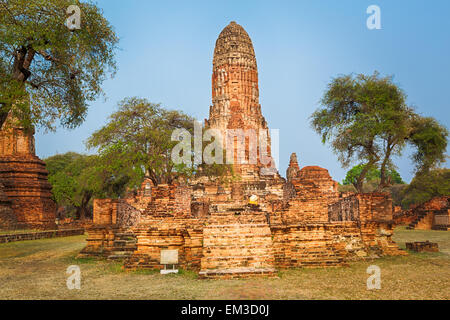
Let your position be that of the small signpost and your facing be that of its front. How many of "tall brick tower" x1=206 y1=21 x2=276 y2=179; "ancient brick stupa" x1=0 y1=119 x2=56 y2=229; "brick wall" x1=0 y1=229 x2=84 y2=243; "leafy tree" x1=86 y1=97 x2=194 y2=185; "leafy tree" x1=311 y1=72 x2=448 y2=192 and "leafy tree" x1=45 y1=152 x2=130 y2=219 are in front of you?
0

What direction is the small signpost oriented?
toward the camera

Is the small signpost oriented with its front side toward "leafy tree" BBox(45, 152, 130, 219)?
no

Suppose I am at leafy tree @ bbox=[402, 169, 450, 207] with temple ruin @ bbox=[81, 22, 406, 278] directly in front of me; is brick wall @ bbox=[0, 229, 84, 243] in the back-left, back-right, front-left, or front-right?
front-right

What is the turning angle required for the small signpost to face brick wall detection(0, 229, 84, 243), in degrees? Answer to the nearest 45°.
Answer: approximately 135° to its right

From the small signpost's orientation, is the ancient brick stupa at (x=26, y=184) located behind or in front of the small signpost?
behind

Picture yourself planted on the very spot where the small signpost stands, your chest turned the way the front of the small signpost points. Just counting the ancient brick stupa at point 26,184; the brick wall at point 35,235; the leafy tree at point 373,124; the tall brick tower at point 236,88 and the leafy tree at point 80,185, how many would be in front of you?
0

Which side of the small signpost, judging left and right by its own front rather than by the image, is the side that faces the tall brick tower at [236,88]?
back

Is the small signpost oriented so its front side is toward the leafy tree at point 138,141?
no

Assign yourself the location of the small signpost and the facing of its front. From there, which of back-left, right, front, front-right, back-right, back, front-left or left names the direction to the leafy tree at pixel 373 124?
back-left

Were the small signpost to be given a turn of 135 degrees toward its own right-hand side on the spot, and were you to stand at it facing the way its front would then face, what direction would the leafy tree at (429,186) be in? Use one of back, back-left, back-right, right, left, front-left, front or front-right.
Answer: right
